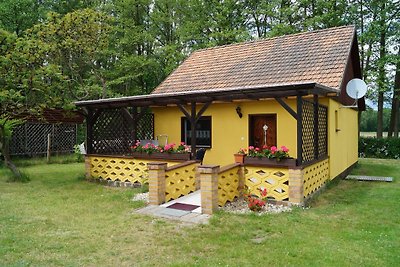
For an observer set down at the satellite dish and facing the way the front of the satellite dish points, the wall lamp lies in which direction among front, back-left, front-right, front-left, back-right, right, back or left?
right

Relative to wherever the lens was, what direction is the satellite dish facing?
facing the viewer

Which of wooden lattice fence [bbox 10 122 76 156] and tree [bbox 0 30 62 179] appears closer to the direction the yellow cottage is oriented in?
the tree

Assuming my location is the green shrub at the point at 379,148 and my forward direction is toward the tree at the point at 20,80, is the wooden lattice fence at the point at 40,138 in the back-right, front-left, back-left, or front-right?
front-right

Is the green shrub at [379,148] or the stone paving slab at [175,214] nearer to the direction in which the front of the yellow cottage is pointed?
the stone paving slab

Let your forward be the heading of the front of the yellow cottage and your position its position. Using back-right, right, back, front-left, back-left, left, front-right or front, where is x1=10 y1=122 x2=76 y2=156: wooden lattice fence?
right

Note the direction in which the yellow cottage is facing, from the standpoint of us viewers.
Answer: facing the viewer and to the left of the viewer

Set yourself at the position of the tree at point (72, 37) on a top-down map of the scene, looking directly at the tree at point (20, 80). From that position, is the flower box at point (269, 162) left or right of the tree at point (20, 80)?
left
